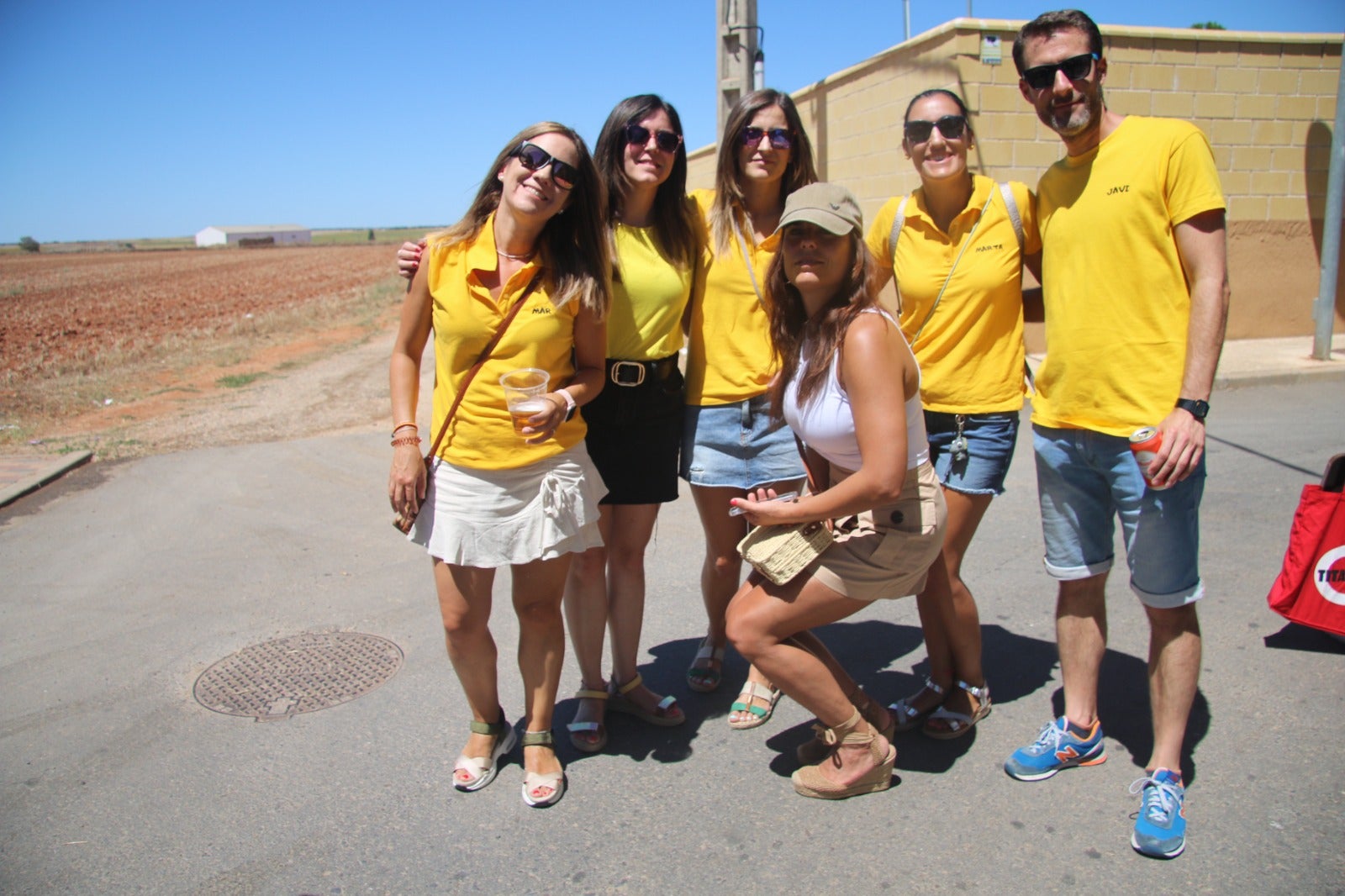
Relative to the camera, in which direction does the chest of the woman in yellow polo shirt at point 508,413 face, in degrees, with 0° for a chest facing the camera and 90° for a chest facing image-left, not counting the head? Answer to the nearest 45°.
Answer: approximately 0°

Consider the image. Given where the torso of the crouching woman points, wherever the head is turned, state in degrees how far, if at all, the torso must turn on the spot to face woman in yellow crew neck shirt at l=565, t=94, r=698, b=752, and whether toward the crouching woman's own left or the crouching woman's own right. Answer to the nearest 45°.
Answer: approximately 90° to the crouching woman's own right

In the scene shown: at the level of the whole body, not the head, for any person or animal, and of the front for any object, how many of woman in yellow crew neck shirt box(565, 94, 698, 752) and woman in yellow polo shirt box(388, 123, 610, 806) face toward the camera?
2

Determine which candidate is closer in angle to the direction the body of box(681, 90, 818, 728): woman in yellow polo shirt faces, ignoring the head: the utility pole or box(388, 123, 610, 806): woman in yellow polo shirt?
the woman in yellow polo shirt

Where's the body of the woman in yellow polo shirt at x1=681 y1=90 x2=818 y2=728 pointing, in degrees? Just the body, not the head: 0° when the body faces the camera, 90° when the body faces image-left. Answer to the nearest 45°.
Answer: approximately 0°

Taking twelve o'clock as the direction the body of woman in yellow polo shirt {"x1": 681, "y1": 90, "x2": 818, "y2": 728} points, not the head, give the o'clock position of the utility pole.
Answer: The utility pole is roughly at 6 o'clock from the woman in yellow polo shirt.
